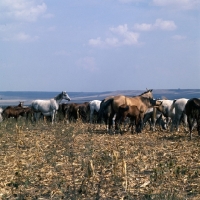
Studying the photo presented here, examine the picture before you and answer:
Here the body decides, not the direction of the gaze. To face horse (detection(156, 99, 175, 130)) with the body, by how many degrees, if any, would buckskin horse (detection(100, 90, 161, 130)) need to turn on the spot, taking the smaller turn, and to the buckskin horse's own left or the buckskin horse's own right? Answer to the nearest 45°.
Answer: approximately 45° to the buckskin horse's own left

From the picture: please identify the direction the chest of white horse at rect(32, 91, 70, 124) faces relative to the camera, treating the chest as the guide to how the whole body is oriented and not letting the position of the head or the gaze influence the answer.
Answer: to the viewer's right

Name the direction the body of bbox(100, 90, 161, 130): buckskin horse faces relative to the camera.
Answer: to the viewer's right

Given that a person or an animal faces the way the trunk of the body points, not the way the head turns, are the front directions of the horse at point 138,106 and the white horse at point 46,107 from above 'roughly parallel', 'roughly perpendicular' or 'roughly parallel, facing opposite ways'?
roughly parallel
